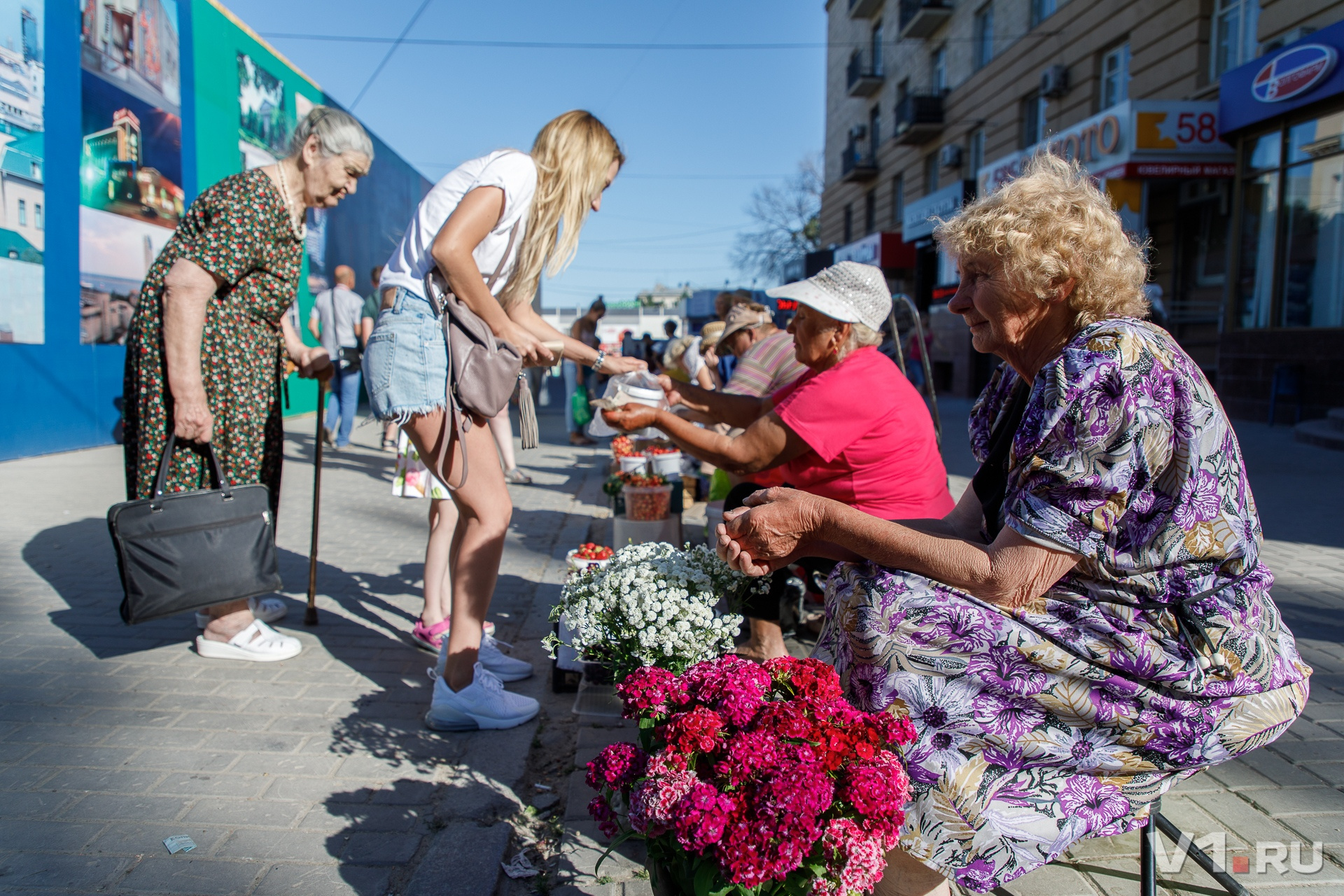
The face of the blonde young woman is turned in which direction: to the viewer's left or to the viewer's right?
to the viewer's right

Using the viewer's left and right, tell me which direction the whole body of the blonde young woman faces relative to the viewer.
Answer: facing to the right of the viewer

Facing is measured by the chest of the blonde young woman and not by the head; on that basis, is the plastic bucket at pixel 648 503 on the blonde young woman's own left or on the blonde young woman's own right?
on the blonde young woman's own left

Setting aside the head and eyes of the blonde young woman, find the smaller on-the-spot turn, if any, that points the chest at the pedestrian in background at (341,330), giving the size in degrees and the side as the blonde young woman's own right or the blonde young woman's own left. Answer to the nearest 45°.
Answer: approximately 90° to the blonde young woman's own left

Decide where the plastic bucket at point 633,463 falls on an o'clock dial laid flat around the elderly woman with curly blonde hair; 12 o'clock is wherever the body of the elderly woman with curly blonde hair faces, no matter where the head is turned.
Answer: The plastic bucket is roughly at 2 o'clock from the elderly woman with curly blonde hair.

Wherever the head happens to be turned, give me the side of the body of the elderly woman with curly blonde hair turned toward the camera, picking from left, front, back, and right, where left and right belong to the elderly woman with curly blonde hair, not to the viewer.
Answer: left
